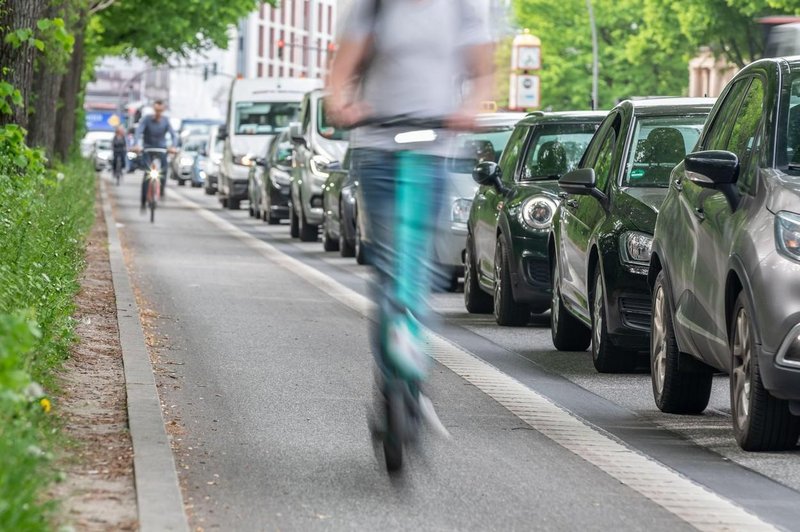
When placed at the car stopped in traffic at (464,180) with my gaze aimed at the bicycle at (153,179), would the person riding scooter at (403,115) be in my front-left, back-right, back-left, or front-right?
back-left

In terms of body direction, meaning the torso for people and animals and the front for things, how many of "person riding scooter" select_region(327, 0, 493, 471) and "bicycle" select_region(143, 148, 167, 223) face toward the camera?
2

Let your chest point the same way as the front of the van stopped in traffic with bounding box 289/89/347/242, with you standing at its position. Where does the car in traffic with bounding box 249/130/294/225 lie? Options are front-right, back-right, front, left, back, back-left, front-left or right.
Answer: back

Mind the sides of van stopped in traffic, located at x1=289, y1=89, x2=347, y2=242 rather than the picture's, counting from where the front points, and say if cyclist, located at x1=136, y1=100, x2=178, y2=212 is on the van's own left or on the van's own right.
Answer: on the van's own right

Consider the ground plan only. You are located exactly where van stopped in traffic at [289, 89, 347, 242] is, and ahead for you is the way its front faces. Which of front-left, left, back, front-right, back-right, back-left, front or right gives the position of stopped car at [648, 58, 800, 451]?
front

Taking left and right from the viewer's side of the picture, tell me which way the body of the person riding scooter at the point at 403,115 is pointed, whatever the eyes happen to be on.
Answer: facing the viewer

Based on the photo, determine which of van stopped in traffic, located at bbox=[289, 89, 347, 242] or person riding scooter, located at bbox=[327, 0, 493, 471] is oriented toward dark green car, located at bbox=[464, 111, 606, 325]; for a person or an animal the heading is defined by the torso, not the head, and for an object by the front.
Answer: the van stopped in traffic

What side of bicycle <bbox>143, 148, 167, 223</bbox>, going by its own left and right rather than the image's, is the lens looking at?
front

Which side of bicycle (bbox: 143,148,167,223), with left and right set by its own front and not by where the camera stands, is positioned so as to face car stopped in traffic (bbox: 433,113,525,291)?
front

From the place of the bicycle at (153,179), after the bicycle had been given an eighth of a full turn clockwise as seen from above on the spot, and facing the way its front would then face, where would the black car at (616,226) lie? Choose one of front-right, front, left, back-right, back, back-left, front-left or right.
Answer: front-left
